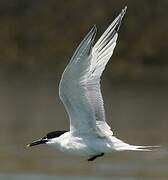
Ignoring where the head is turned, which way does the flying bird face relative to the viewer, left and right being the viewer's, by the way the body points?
facing to the left of the viewer
